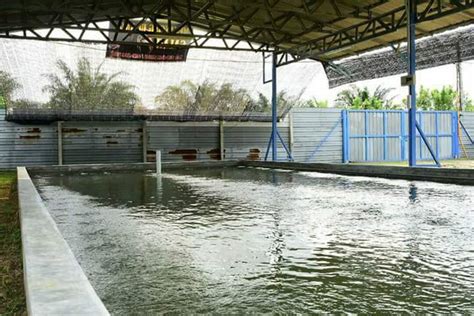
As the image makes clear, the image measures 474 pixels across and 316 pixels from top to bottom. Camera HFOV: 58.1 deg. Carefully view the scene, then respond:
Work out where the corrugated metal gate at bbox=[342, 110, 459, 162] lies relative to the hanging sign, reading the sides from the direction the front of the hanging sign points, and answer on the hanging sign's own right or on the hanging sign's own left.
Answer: on the hanging sign's own left

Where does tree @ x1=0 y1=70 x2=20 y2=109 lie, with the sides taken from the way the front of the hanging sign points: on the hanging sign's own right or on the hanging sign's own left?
on the hanging sign's own right

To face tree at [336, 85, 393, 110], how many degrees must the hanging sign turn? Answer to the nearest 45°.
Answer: approximately 135° to its left

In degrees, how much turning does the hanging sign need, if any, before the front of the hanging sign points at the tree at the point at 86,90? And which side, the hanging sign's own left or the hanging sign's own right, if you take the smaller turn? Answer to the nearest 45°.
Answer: approximately 90° to the hanging sign's own right

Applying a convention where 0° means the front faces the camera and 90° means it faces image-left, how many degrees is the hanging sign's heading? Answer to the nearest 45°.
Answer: approximately 0°

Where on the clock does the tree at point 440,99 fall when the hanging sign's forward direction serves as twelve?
The tree is roughly at 8 o'clock from the hanging sign.

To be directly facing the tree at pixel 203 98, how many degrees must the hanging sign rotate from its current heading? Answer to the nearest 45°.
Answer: approximately 135° to its left
